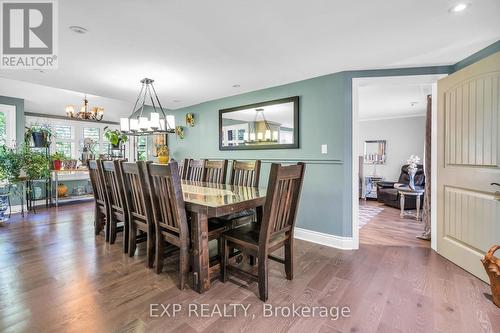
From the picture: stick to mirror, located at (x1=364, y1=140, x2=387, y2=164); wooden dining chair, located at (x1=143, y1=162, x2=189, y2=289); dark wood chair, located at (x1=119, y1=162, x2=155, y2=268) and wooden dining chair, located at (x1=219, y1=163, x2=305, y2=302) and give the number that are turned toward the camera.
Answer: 1

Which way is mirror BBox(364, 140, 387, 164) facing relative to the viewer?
toward the camera

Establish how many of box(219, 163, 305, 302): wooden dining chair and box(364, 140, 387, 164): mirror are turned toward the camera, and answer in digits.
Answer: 1

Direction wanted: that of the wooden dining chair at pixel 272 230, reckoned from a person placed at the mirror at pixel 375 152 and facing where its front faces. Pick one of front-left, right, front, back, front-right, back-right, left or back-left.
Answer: front

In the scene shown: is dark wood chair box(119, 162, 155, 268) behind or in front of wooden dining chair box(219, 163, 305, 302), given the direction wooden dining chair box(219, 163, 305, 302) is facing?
in front

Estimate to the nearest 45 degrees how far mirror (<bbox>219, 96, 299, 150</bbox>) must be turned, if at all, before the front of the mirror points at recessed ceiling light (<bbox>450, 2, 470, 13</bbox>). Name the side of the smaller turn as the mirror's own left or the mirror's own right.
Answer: approximately 90° to the mirror's own left

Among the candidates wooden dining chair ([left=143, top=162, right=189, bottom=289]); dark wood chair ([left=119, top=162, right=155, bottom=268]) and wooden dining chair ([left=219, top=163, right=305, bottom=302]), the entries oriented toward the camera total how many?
0

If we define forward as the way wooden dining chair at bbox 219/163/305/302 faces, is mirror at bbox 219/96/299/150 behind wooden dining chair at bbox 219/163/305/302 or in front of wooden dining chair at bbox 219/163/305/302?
in front

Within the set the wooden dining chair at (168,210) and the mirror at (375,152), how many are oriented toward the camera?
1

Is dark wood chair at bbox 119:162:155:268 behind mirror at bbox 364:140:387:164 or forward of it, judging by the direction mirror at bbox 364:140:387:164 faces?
forward

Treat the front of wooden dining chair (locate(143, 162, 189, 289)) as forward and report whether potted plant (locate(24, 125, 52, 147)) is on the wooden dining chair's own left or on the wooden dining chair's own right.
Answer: on the wooden dining chair's own left

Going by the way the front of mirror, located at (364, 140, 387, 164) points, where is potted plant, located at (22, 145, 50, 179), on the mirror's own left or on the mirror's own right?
on the mirror's own right

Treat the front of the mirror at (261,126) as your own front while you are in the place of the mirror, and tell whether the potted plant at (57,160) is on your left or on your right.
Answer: on your right
